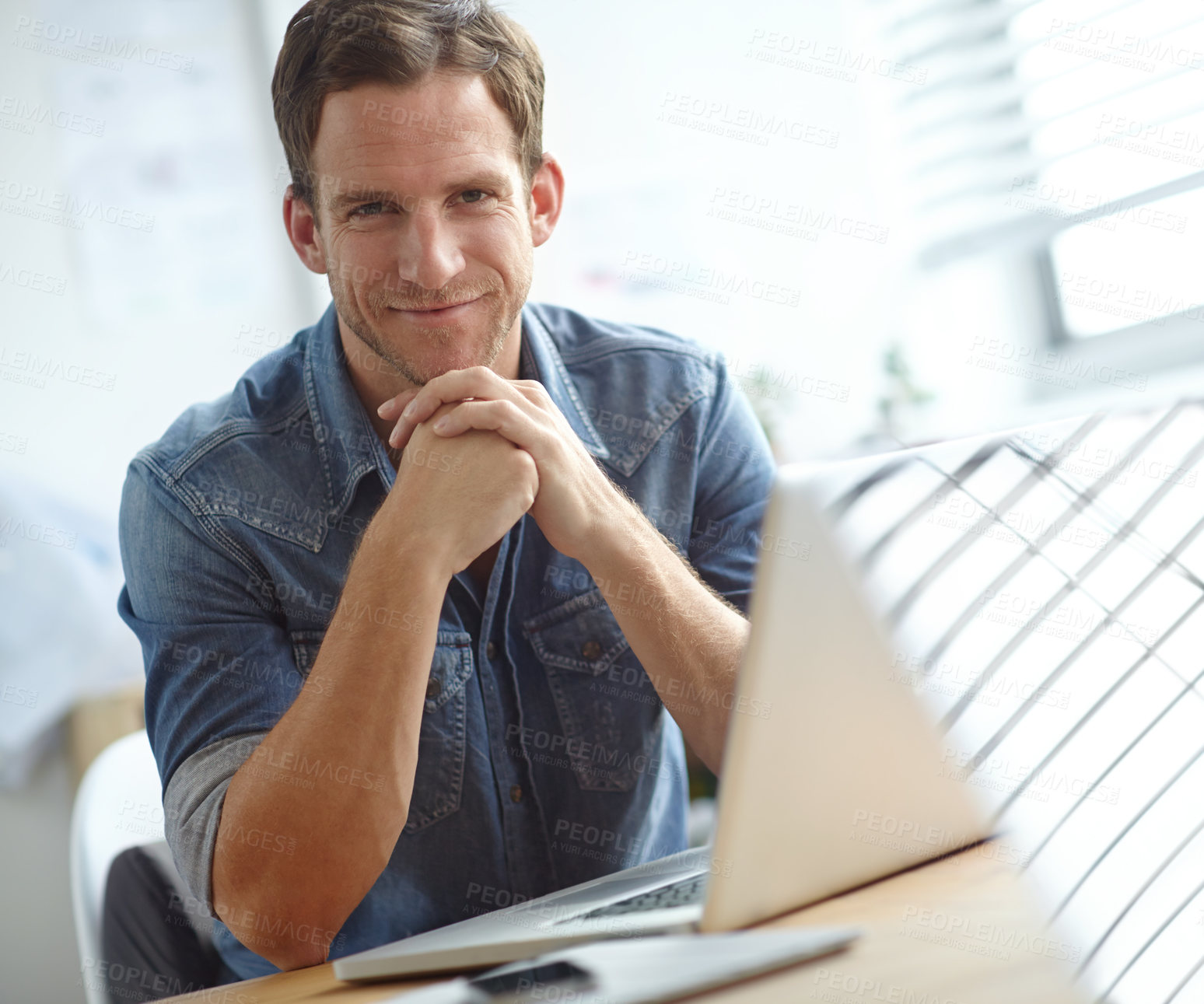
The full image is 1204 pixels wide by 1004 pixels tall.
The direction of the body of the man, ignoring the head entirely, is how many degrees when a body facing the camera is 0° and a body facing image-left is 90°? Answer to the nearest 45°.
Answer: approximately 0°

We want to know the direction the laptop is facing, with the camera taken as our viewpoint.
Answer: facing away from the viewer and to the left of the viewer
